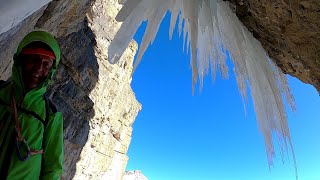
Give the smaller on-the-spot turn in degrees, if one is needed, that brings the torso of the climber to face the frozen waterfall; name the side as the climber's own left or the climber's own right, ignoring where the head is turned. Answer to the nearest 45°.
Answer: approximately 135° to the climber's own left

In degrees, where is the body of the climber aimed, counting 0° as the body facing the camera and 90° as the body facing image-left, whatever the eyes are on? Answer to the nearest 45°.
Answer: approximately 0°
